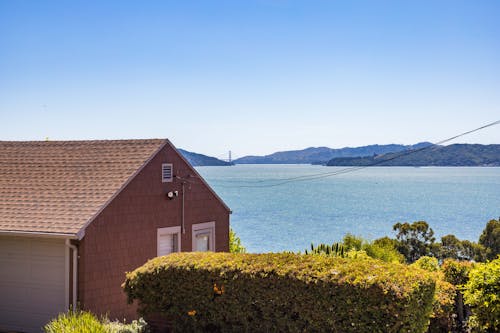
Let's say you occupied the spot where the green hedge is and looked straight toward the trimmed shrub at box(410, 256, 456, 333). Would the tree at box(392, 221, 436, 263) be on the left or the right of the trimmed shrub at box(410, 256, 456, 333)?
left

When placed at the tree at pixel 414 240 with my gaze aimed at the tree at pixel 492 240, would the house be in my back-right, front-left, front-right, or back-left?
back-right
